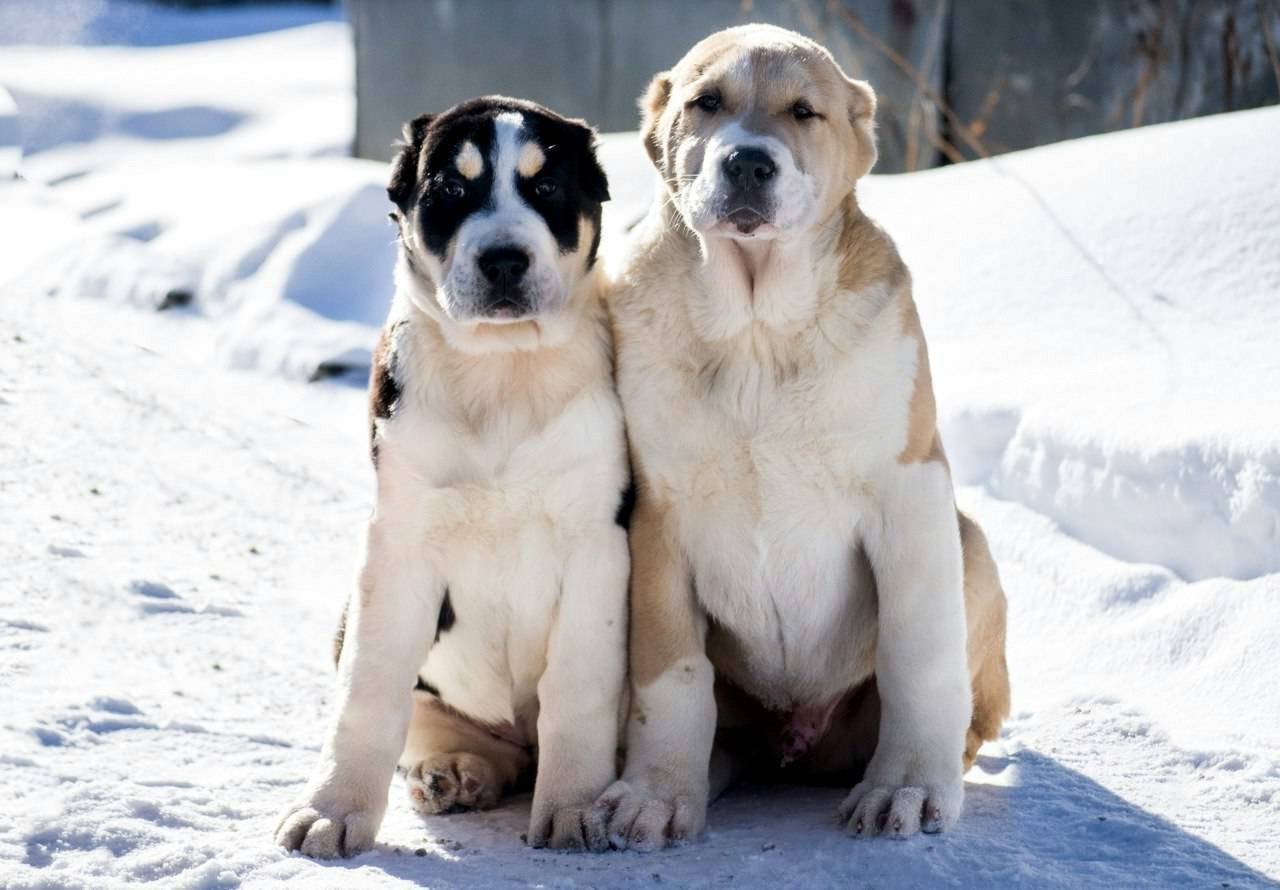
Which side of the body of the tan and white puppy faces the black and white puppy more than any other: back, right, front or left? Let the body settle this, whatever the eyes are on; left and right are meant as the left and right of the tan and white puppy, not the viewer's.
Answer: right

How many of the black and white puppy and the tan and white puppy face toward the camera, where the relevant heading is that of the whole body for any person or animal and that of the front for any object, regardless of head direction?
2

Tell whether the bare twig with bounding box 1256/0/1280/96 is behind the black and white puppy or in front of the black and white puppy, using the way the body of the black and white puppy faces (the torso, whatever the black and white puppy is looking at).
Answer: behind

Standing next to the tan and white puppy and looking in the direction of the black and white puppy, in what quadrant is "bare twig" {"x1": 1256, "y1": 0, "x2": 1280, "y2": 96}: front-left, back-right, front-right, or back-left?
back-right

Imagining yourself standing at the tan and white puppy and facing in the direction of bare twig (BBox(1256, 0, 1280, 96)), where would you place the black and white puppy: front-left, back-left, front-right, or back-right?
back-left

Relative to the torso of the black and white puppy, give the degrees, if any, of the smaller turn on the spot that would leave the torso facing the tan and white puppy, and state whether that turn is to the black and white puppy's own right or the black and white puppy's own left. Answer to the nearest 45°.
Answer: approximately 90° to the black and white puppy's own left

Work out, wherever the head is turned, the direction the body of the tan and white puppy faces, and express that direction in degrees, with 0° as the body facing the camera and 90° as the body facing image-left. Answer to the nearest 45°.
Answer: approximately 0°

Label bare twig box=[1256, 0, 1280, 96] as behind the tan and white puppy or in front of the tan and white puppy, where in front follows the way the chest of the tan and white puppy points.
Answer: behind
